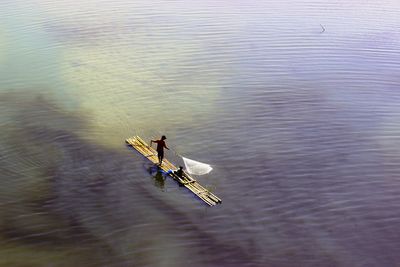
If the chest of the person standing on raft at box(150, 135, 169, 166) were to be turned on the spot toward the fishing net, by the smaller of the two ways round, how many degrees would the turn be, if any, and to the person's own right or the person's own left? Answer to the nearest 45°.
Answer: approximately 45° to the person's own right
